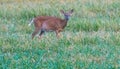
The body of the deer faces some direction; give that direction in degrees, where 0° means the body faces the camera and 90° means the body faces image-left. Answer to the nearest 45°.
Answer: approximately 270°
